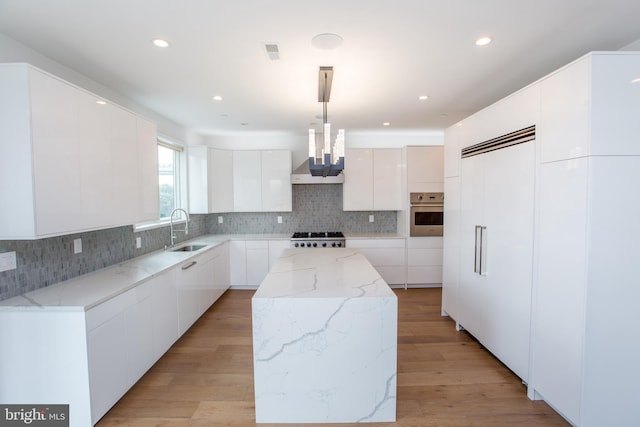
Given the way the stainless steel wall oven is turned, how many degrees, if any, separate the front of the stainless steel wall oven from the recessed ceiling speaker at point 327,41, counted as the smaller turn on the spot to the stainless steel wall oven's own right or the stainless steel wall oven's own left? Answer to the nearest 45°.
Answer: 0° — it already faces it

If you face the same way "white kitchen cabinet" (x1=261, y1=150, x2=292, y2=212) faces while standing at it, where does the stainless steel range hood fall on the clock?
The stainless steel range hood is roughly at 10 o'clock from the white kitchen cabinet.

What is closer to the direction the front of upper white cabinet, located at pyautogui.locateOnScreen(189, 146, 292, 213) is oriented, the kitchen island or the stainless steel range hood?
the kitchen island

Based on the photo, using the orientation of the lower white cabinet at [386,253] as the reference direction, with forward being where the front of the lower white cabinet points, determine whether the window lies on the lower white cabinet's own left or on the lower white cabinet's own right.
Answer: on the lower white cabinet's own right

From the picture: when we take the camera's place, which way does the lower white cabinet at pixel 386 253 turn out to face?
facing the viewer

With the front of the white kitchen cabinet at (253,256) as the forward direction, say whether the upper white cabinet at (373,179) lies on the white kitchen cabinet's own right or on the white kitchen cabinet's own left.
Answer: on the white kitchen cabinet's own left

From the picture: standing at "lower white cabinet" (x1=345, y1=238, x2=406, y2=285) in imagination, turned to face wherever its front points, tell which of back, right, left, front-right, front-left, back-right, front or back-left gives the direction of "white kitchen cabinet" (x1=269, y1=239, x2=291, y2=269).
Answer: right
